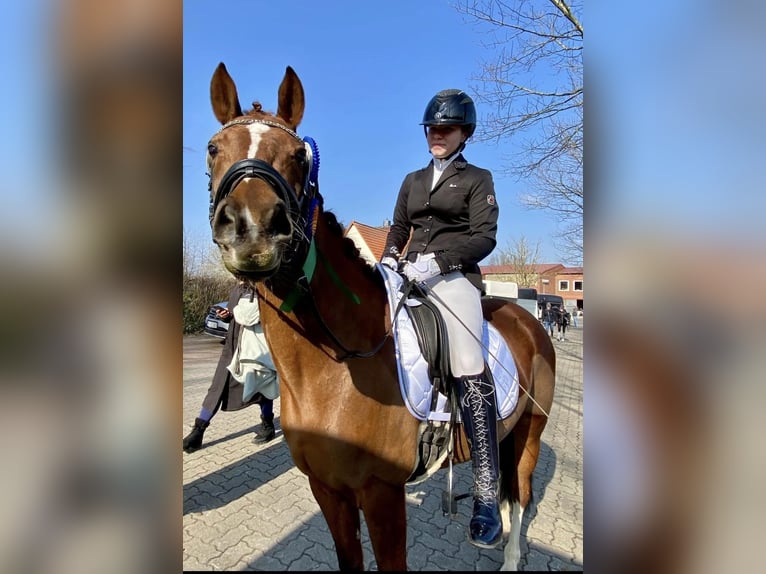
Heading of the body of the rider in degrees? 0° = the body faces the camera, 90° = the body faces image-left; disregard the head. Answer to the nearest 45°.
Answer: approximately 45°
